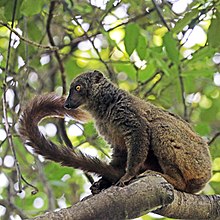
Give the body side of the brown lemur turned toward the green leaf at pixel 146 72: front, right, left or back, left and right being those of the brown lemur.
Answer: right

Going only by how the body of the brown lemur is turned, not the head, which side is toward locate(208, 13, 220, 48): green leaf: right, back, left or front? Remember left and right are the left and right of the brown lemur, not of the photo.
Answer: back

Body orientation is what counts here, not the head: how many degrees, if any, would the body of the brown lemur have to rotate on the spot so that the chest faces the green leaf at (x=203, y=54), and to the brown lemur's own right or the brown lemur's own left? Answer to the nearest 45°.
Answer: approximately 135° to the brown lemur's own right

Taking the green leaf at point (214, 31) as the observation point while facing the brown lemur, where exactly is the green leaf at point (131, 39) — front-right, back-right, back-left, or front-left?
front-right

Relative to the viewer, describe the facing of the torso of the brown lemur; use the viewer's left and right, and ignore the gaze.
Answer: facing to the left of the viewer
